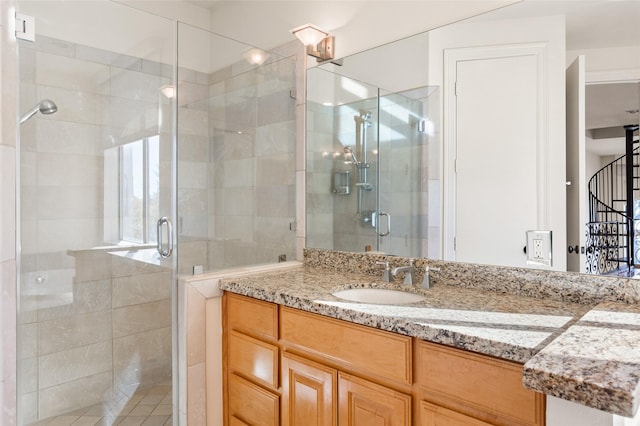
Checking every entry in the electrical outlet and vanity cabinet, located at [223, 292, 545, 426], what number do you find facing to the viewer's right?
0

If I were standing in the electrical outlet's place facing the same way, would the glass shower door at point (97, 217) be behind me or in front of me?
in front

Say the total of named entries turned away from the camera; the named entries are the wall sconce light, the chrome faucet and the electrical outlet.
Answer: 0

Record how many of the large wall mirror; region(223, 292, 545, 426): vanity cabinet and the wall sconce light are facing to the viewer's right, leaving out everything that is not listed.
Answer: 0

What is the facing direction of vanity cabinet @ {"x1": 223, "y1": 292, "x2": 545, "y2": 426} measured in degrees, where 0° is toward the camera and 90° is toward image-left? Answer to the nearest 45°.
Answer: approximately 45°

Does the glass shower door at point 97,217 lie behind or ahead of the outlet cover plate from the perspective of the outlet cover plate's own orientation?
ahead

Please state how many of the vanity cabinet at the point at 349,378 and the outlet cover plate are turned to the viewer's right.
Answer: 0

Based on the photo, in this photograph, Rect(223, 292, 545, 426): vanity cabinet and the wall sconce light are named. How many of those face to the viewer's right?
0

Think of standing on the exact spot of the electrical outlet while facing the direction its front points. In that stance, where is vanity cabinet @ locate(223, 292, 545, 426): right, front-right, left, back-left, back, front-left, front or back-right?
front

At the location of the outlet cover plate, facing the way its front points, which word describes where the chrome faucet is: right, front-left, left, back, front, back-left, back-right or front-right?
front-right

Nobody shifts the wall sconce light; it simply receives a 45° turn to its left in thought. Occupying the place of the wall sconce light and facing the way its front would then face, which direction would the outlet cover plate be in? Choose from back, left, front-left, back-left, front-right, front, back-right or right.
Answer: front-left

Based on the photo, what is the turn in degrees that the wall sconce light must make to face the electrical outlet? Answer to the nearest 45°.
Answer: approximately 90° to its left

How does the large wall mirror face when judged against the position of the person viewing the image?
facing the viewer and to the left of the viewer

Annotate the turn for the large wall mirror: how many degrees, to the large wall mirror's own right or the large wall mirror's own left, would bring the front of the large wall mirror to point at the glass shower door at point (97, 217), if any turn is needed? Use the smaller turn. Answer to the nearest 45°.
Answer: approximately 45° to the large wall mirror's own right
